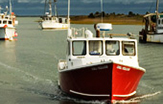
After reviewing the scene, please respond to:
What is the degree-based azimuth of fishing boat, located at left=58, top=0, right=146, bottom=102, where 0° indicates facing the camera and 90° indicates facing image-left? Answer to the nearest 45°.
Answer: approximately 0°
